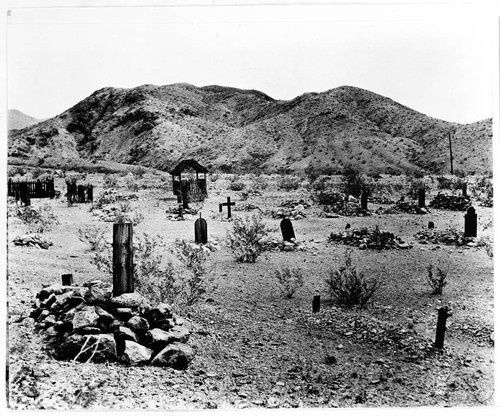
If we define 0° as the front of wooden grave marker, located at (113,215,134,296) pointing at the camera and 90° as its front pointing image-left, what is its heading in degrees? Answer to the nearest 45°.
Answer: approximately 0°

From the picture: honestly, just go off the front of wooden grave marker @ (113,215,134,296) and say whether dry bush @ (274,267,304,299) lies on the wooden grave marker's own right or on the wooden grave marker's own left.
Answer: on the wooden grave marker's own left

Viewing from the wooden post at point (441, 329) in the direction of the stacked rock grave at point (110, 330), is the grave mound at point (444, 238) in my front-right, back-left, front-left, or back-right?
back-right

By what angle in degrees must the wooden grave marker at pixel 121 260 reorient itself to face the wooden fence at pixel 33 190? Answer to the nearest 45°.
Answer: approximately 180°

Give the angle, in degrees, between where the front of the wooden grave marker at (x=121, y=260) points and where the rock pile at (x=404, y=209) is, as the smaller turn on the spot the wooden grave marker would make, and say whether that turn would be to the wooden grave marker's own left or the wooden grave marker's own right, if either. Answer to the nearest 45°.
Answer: approximately 135° to the wooden grave marker's own left

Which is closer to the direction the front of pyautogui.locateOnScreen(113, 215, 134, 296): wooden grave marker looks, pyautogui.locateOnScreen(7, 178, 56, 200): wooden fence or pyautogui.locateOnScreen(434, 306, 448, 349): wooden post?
the wooden post

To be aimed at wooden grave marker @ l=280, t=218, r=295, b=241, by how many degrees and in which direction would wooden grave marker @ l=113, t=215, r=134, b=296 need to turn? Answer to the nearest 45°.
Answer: approximately 135° to its left

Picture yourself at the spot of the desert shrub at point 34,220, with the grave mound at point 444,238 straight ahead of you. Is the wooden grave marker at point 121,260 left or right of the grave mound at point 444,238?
right

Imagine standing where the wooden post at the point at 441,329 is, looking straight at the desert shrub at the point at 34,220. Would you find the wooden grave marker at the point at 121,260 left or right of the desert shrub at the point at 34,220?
left

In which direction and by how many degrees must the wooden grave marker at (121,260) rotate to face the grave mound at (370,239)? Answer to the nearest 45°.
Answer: approximately 135° to its left

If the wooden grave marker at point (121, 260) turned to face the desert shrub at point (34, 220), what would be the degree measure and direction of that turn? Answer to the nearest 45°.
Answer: approximately 180°
